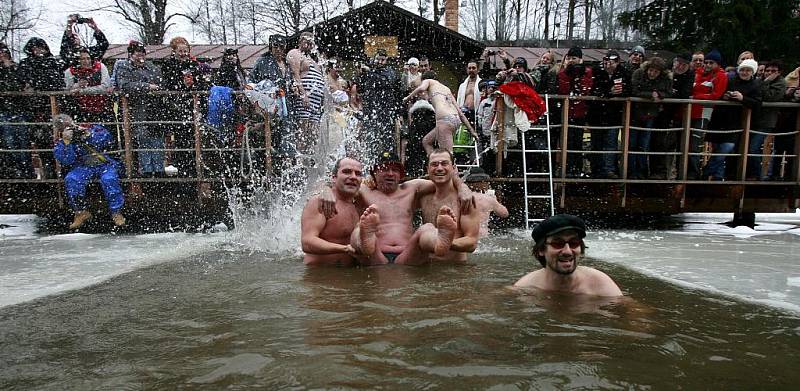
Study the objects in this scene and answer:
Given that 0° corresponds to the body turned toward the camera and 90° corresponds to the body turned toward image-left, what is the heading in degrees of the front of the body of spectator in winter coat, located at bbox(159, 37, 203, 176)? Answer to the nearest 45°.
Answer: approximately 315°

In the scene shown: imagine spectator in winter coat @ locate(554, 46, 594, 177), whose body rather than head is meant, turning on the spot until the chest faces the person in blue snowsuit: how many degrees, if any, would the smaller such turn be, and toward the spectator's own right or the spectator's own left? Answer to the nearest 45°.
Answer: approximately 90° to the spectator's own right

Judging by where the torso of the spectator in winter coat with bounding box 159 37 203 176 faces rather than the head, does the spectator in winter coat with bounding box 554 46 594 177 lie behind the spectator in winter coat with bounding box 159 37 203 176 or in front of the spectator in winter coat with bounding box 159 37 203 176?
in front

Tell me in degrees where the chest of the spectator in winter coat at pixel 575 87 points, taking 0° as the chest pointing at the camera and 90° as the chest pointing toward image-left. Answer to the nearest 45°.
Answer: approximately 0°

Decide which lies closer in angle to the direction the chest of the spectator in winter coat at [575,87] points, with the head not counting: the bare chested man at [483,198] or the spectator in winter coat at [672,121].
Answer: the bare chested man
